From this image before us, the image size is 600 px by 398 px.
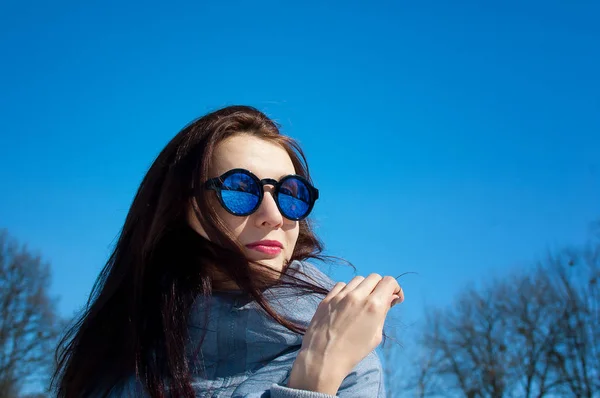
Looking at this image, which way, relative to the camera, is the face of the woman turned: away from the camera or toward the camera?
toward the camera

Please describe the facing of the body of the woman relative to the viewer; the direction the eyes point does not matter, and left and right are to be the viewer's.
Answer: facing the viewer and to the right of the viewer
